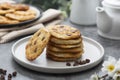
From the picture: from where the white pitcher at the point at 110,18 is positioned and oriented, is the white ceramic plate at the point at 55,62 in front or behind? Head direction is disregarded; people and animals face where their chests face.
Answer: in front

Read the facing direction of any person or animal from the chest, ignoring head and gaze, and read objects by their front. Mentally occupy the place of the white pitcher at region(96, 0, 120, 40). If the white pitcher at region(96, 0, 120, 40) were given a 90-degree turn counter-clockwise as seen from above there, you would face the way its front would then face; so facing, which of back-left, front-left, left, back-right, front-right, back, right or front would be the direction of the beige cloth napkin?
back-right

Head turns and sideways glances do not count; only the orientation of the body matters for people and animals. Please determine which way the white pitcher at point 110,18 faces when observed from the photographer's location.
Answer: facing the viewer and to the left of the viewer

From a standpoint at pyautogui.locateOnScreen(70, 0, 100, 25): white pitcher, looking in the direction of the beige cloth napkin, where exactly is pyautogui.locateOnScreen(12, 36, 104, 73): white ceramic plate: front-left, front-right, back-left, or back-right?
front-left

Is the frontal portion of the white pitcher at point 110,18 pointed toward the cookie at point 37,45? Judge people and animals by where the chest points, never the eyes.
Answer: yes
